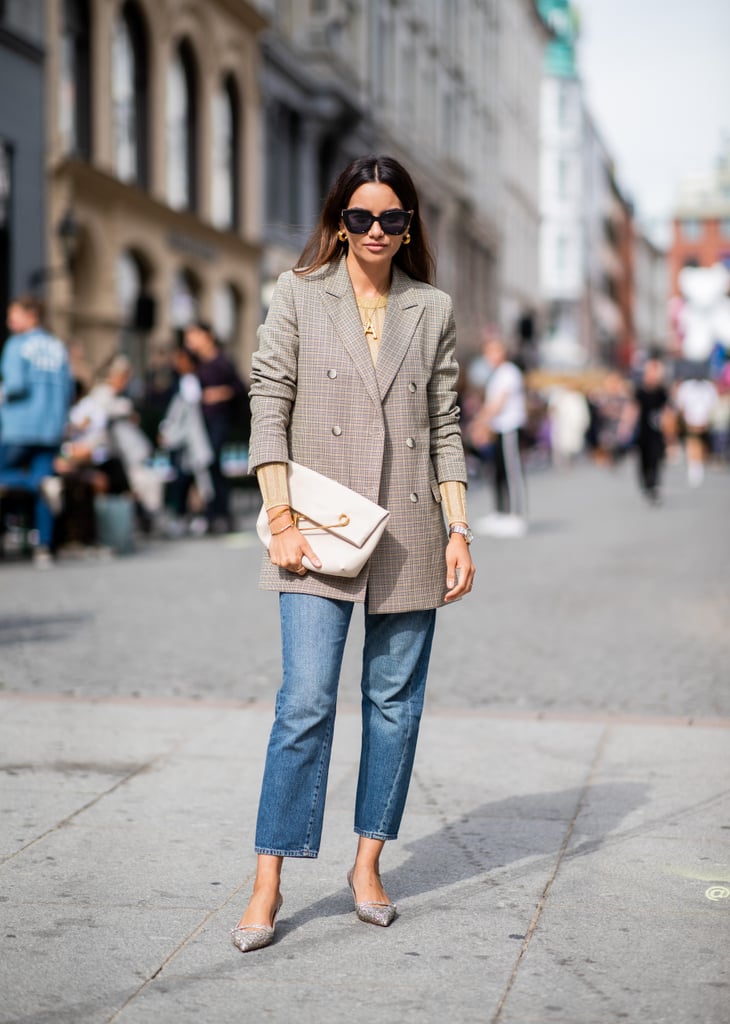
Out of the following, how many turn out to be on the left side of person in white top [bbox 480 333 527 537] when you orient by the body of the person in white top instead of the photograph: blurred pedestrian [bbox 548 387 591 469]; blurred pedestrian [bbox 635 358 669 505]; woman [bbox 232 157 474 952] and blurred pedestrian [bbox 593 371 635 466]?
1

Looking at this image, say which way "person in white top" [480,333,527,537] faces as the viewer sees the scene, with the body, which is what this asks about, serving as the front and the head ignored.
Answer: to the viewer's left

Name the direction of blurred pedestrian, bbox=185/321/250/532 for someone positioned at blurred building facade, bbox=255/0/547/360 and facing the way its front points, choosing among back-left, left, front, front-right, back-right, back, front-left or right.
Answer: front-right

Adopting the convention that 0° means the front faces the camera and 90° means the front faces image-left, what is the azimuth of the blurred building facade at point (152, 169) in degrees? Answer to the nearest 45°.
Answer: approximately 315°

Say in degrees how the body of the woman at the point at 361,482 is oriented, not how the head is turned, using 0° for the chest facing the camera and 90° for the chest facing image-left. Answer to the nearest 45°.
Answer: approximately 0°

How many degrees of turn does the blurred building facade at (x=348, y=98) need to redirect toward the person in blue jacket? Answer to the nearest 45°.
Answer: approximately 45° to its right

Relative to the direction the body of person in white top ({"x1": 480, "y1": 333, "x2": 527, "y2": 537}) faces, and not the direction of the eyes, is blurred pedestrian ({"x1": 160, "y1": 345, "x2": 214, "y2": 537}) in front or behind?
in front
